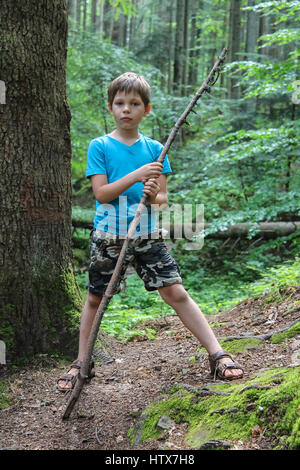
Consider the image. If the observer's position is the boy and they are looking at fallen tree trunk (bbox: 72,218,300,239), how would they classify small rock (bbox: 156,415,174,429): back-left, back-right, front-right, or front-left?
back-right

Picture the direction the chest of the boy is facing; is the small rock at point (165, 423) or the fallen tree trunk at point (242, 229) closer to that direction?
the small rock

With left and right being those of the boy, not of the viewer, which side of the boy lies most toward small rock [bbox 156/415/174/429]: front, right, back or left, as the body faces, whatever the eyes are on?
front

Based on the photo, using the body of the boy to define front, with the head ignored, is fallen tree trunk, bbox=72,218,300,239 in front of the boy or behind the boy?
behind

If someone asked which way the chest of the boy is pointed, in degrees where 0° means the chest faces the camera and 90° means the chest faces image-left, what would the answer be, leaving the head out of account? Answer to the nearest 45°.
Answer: approximately 0°
